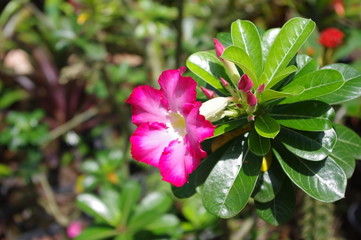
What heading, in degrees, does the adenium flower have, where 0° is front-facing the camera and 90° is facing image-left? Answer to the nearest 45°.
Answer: approximately 45°
